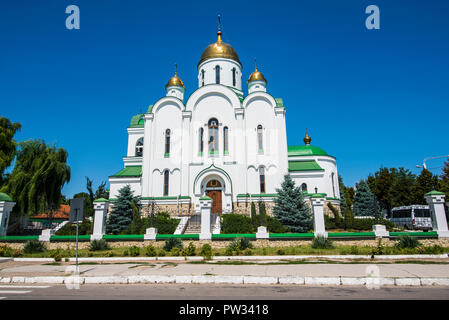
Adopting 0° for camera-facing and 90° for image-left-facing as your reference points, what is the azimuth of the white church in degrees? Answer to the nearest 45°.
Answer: approximately 0°

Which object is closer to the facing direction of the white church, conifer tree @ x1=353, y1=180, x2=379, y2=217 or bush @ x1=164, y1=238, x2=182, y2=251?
the bush

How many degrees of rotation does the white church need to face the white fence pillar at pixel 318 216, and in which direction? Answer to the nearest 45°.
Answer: approximately 45° to its left

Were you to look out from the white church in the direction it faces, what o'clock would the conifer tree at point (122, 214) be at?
The conifer tree is roughly at 2 o'clock from the white church.

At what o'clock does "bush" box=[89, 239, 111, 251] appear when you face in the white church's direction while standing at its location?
The bush is roughly at 1 o'clock from the white church.

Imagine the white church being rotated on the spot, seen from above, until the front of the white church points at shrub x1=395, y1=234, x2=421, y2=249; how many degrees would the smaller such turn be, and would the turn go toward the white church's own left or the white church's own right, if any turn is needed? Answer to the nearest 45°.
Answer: approximately 45° to the white church's own left

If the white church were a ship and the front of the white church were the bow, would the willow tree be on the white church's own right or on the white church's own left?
on the white church's own right

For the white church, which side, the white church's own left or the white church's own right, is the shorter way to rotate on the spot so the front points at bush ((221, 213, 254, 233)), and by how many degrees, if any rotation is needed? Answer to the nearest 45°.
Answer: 0° — it already faces it

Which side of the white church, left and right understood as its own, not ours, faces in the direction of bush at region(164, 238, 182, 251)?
front

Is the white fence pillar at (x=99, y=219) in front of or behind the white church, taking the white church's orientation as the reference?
in front

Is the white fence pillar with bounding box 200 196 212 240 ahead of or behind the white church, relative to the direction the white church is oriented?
ahead

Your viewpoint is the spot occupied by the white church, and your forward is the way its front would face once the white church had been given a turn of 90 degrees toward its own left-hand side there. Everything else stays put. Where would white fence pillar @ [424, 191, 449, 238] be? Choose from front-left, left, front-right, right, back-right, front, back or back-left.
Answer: front-right

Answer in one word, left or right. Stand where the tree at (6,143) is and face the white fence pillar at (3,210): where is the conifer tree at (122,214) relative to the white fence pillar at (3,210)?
left

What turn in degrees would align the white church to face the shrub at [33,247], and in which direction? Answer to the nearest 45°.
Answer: approximately 45° to its right
